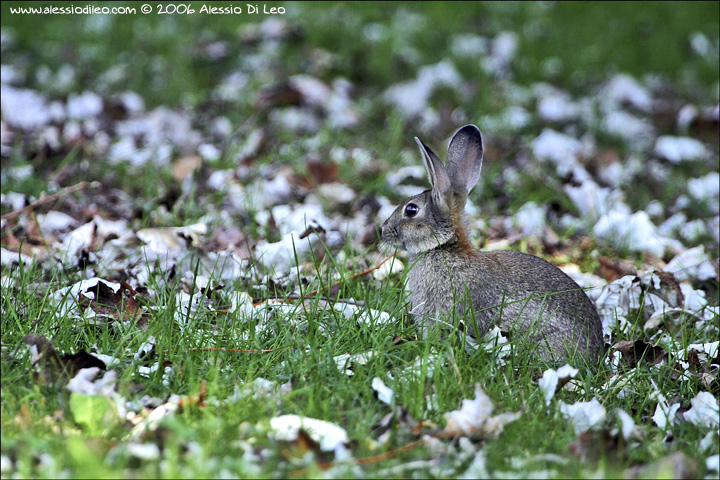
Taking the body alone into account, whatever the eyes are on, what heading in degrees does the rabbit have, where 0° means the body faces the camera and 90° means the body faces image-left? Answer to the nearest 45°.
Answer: approximately 90°

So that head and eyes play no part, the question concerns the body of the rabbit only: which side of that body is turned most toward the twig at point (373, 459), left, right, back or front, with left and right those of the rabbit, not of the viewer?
left

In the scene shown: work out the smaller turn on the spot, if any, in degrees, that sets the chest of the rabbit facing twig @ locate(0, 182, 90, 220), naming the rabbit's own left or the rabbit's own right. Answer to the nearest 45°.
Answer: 0° — it already faces it
